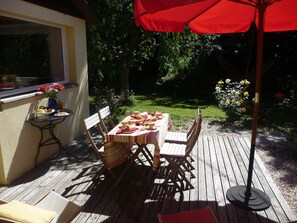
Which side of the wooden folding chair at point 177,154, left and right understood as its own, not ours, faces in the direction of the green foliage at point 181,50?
right

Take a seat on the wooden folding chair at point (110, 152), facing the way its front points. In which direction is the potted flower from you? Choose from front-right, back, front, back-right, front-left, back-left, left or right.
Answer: back

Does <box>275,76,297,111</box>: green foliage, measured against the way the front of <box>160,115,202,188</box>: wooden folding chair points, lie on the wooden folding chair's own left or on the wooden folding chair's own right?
on the wooden folding chair's own right

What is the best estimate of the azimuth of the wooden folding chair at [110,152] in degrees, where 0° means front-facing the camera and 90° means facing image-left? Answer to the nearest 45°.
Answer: approximately 315°

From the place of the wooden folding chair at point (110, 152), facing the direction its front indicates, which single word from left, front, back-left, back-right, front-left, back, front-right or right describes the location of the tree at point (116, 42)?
back-left

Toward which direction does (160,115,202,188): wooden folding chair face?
to the viewer's left

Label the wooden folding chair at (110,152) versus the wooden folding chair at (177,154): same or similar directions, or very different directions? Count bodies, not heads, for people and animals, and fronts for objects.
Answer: very different directions

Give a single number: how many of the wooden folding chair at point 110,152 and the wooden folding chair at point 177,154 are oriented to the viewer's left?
1
